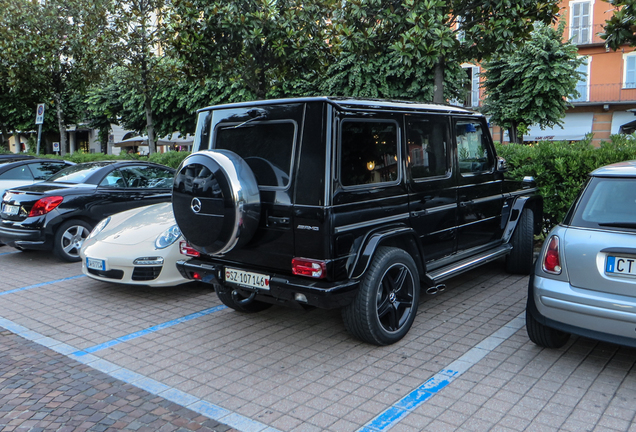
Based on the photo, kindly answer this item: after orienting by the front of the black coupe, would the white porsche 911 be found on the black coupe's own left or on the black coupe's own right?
on the black coupe's own right

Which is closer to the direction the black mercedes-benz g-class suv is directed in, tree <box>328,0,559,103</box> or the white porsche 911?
the tree

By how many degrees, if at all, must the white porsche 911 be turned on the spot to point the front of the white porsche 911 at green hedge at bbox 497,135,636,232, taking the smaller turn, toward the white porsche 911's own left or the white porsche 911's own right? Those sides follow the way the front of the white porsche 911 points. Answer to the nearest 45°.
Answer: approximately 135° to the white porsche 911's own left

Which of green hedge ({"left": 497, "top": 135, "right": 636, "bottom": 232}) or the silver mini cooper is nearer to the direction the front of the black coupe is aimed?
the green hedge

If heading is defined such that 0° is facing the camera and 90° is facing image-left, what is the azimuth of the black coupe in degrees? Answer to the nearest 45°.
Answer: approximately 225°

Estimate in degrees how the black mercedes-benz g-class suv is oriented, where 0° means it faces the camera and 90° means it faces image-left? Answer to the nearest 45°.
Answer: approximately 225°

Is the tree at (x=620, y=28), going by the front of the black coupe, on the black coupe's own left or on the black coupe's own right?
on the black coupe's own right

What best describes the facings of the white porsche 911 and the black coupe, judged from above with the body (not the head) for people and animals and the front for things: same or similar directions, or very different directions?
very different directions

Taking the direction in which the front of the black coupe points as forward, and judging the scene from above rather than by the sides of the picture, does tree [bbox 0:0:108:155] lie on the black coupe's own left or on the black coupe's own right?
on the black coupe's own left

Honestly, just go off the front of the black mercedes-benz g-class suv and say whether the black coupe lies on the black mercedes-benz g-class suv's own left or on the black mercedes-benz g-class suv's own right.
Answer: on the black mercedes-benz g-class suv's own left

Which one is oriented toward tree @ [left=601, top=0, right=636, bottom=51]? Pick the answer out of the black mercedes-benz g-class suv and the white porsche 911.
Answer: the black mercedes-benz g-class suv
